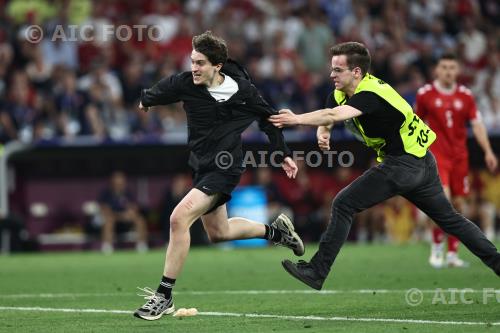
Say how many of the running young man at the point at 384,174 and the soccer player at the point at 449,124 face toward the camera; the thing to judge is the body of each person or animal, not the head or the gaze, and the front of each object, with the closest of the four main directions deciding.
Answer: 1

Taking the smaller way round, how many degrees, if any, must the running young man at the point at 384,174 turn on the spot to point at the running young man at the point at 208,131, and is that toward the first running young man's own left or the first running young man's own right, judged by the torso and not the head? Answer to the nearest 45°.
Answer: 0° — they already face them

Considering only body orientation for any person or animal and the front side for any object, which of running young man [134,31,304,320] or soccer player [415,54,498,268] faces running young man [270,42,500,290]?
the soccer player

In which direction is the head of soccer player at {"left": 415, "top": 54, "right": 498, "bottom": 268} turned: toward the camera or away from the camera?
toward the camera

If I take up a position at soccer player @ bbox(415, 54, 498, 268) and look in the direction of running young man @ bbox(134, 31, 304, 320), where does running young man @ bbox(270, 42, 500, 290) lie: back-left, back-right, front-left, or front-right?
front-left

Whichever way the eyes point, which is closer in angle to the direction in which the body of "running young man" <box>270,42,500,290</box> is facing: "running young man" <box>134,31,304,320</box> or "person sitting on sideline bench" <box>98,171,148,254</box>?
the running young man

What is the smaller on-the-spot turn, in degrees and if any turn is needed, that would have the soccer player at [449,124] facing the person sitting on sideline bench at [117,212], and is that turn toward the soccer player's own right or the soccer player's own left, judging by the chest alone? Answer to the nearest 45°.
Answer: approximately 135° to the soccer player's own right

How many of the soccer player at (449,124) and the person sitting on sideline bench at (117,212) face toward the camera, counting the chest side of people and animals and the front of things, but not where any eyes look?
2

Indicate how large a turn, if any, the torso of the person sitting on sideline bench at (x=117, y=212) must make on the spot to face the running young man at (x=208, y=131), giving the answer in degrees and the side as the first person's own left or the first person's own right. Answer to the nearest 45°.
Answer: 0° — they already face them

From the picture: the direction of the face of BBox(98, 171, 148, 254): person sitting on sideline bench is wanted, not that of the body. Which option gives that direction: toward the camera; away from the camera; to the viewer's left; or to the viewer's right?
toward the camera

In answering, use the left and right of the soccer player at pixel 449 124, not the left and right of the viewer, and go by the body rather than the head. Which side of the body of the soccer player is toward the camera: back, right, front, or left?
front

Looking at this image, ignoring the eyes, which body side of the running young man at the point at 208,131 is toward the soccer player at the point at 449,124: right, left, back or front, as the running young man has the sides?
back

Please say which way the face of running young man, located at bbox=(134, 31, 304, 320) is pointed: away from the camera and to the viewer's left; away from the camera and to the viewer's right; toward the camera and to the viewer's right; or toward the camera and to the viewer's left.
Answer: toward the camera and to the viewer's left

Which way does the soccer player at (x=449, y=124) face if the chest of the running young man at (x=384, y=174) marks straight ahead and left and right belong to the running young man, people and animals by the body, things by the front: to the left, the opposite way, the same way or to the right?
to the left

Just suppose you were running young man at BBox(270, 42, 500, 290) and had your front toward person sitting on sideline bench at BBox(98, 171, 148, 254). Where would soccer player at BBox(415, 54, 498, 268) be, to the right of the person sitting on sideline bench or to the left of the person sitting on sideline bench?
right

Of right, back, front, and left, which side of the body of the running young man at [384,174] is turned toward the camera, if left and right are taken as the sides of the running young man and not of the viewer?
left

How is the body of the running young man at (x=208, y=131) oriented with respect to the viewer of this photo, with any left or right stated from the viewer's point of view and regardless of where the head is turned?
facing the viewer and to the left of the viewer

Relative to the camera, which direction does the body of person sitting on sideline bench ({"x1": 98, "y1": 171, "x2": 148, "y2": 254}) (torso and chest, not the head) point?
toward the camera
